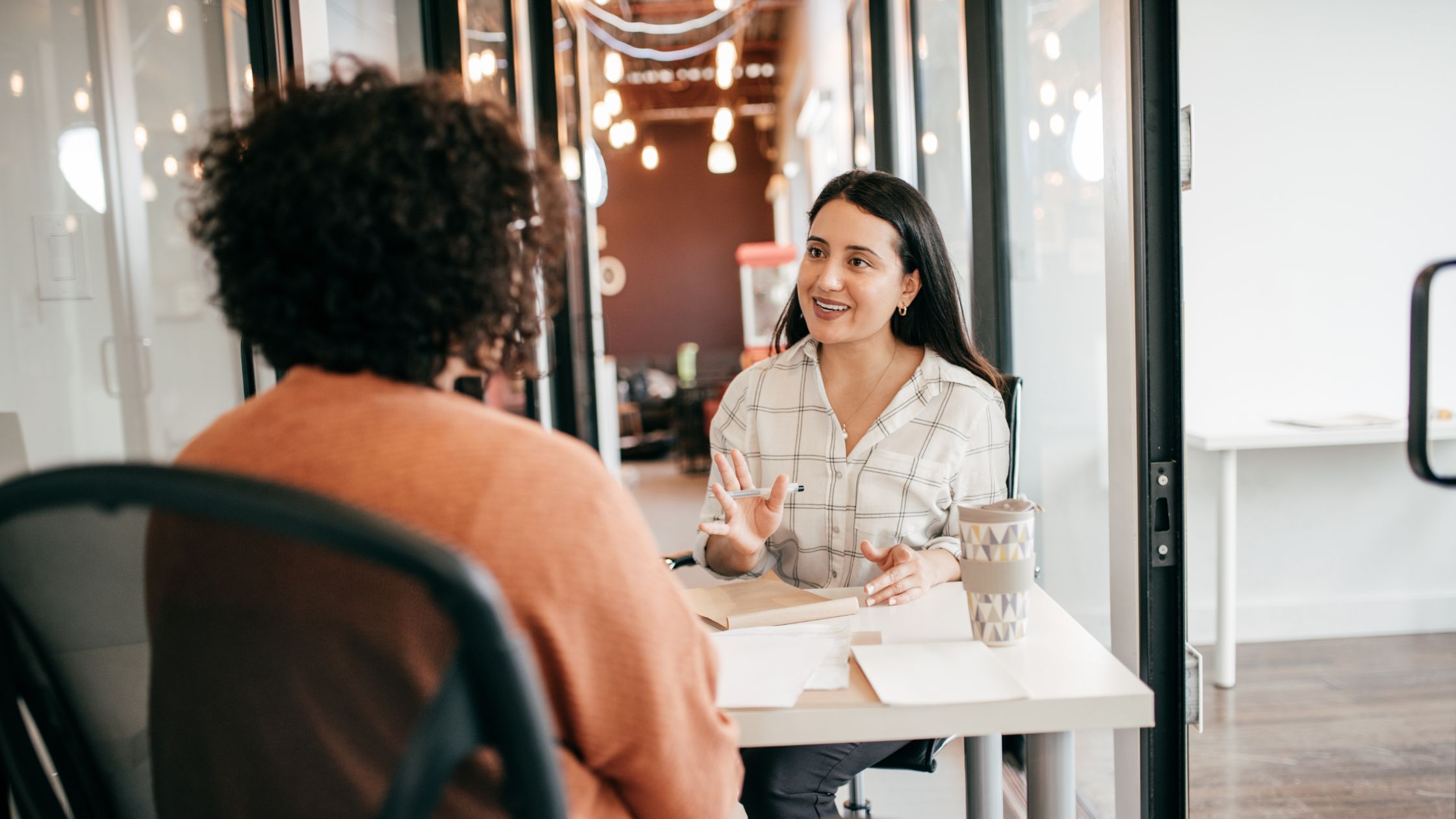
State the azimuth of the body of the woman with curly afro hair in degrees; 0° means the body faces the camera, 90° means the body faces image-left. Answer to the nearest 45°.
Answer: approximately 225°

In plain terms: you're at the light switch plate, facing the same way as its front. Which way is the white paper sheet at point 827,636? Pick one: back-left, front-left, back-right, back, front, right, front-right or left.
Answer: front-left

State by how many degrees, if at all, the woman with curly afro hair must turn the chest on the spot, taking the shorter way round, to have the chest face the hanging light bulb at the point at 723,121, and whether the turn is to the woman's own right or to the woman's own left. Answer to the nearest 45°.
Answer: approximately 45° to the woman's own left

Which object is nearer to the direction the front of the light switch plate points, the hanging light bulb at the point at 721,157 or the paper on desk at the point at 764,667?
the paper on desk
